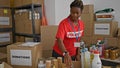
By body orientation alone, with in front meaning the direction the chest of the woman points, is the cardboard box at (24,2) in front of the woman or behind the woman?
behind

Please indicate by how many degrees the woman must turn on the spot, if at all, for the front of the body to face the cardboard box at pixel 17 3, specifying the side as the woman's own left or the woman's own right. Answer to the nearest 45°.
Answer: approximately 180°

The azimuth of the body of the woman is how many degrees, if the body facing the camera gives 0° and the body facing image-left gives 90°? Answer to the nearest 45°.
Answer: approximately 315°

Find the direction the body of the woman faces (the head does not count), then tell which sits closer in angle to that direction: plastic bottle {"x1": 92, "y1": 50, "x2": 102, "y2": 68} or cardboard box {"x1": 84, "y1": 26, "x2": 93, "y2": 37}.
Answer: the plastic bottle

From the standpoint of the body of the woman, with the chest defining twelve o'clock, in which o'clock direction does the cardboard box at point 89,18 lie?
The cardboard box is roughly at 8 o'clock from the woman.

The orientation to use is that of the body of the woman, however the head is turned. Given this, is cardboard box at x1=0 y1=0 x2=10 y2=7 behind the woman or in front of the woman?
behind
